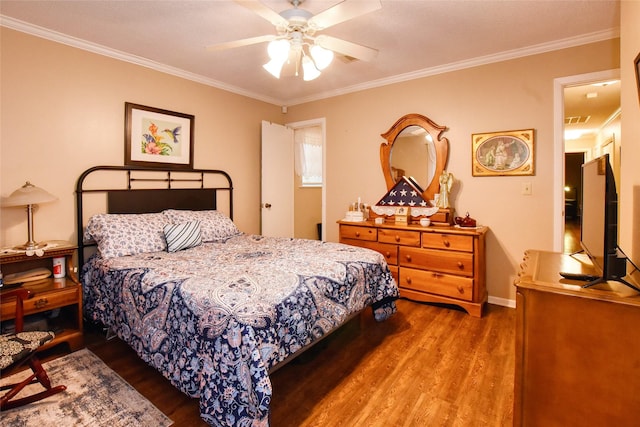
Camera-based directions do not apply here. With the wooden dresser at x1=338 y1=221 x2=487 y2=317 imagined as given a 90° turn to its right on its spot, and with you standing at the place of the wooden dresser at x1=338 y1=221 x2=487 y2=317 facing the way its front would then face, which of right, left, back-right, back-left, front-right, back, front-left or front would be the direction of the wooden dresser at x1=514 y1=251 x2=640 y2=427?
back-left

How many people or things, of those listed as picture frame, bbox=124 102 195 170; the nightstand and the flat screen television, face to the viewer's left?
1

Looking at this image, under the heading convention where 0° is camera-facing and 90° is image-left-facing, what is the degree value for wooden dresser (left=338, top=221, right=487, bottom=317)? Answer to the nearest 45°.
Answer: approximately 45°

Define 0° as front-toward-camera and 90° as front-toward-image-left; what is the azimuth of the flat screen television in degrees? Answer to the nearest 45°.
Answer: approximately 90°

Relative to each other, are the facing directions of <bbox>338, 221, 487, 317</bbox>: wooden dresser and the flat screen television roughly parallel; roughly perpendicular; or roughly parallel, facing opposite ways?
roughly perpendicular

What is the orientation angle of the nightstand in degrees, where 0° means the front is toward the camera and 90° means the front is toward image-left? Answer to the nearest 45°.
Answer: approximately 315°

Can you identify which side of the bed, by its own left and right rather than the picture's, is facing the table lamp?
right

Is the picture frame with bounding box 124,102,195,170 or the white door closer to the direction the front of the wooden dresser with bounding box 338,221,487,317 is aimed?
the picture frame

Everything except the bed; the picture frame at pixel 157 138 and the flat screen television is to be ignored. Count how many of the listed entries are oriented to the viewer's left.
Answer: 1

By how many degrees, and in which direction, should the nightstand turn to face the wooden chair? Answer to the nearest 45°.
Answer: approximately 45° to its right

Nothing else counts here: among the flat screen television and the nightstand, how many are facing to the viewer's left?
1

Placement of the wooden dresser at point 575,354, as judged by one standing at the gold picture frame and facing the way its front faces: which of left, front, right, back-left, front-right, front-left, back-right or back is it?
front-left
